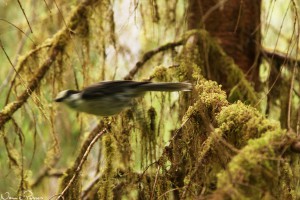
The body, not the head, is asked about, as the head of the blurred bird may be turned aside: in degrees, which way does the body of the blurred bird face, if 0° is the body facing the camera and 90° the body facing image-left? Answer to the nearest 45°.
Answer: approximately 90°

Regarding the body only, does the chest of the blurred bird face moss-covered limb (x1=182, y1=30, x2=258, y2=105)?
no

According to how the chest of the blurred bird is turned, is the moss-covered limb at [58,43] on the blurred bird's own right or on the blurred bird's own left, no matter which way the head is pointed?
on the blurred bird's own right

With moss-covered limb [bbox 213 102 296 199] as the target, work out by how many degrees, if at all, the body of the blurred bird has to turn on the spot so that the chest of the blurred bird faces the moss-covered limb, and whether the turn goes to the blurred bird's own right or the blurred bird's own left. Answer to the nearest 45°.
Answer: approximately 135° to the blurred bird's own left

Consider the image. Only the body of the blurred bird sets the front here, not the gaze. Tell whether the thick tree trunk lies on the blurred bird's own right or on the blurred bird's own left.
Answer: on the blurred bird's own right

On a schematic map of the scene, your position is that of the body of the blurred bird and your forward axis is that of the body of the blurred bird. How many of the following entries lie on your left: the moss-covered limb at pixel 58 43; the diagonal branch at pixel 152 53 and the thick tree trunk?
0

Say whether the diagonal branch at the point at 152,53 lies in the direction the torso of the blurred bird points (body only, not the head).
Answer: no

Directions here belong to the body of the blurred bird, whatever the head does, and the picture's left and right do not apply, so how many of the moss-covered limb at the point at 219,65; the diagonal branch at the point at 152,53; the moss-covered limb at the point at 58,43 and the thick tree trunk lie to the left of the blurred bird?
0

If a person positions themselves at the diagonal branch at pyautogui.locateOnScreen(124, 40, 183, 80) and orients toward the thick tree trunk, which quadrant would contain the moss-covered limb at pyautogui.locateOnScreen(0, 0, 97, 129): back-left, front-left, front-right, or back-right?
back-left

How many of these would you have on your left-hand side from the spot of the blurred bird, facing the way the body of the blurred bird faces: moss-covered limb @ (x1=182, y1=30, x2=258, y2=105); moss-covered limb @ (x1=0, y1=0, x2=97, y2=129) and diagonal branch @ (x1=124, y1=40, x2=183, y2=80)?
0

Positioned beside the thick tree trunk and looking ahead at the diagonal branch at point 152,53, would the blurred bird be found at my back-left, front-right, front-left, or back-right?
front-left

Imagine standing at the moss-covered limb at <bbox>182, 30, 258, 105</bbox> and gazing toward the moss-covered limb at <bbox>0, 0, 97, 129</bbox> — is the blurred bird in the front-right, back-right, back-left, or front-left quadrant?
front-left
